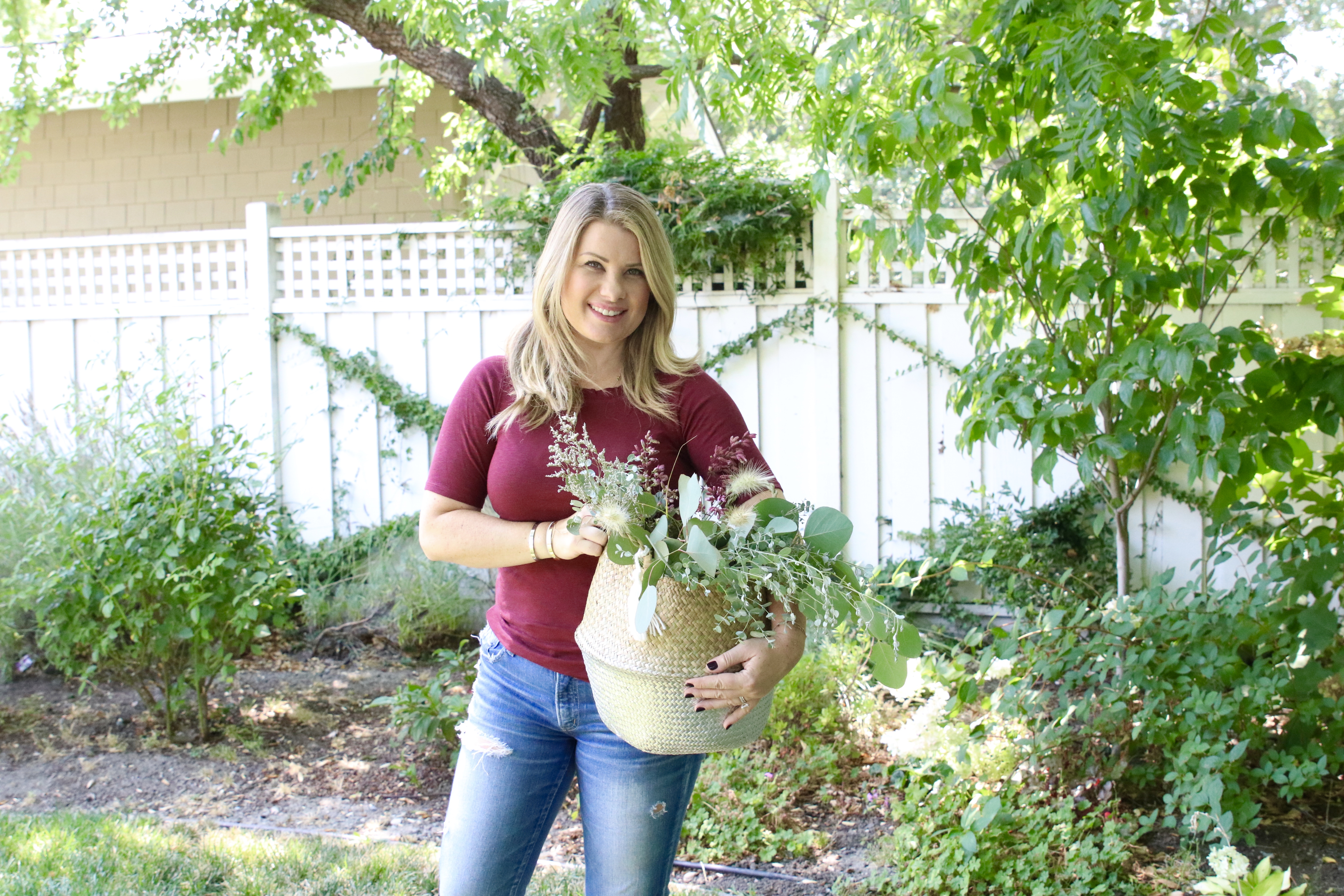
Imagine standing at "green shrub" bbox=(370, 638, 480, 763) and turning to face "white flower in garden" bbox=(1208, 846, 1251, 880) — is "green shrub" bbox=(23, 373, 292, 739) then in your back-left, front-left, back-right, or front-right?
back-right

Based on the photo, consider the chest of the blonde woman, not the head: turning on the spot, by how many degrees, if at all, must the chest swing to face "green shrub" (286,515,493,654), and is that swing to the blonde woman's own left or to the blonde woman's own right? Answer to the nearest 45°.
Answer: approximately 180°

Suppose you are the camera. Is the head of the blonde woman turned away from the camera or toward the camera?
toward the camera

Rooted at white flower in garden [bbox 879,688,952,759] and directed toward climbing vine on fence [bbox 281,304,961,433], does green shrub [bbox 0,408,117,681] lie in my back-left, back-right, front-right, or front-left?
front-left

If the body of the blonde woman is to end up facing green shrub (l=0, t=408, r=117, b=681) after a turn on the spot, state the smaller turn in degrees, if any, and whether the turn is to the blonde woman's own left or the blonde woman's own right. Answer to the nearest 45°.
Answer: approximately 135° to the blonde woman's own right

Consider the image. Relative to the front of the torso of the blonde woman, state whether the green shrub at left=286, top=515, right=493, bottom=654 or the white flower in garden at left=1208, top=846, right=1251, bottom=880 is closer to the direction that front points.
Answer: the white flower in garden

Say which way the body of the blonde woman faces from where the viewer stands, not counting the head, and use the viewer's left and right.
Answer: facing the viewer

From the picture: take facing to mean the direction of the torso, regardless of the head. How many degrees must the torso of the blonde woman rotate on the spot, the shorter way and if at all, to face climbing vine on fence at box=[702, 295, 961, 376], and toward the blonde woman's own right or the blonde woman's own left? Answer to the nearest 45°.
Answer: approximately 180°

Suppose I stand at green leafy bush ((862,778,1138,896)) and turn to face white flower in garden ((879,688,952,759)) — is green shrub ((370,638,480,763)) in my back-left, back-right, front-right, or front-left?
front-left

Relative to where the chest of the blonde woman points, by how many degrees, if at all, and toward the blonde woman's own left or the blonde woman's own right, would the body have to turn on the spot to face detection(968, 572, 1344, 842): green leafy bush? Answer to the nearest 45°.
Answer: approximately 135° to the blonde woman's own left

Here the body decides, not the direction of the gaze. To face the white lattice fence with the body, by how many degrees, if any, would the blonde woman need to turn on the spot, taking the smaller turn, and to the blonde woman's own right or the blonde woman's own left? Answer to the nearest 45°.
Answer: approximately 180°

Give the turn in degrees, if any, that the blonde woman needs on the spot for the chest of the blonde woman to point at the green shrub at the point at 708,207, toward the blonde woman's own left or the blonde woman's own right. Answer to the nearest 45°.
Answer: approximately 180°
